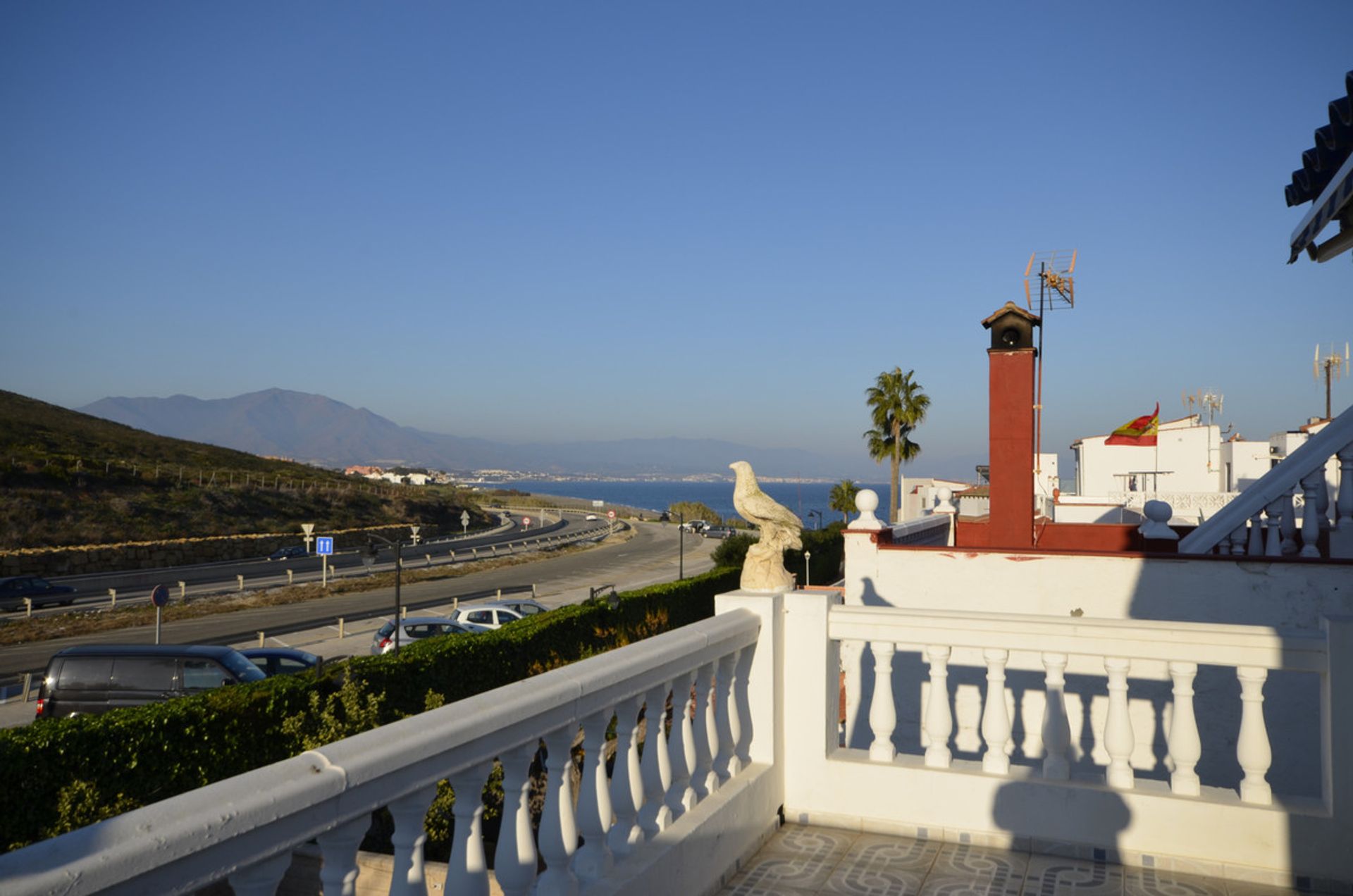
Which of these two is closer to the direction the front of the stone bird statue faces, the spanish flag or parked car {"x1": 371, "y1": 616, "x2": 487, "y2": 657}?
the parked car

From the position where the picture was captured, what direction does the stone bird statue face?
facing to the left of the viewer

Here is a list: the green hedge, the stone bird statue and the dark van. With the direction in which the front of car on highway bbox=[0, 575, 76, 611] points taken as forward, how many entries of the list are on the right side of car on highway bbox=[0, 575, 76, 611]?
3

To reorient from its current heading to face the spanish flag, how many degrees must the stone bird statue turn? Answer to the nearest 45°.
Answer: approximately 135° to its right

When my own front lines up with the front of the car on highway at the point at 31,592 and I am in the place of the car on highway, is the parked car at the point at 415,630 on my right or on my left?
on my right

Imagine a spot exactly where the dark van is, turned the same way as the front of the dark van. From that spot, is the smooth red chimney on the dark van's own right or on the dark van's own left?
on the dark van's own right

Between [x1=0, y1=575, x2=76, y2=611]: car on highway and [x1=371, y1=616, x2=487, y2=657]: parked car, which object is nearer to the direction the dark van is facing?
the parked car

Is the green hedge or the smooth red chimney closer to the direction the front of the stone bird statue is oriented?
the green hedge

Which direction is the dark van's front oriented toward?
to the viewer's right
